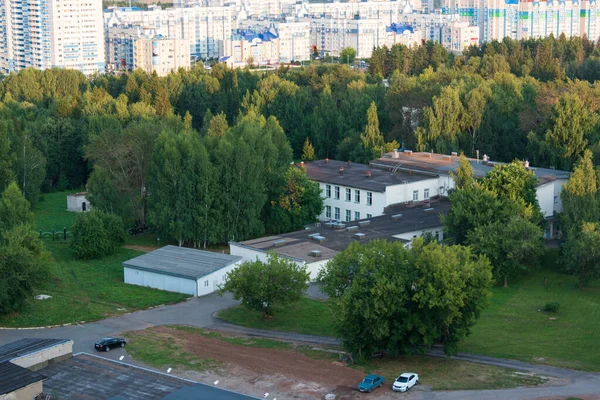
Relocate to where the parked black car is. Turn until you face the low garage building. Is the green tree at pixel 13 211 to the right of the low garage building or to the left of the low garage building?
left

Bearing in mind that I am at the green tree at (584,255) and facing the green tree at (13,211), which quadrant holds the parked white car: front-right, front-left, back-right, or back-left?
front-left

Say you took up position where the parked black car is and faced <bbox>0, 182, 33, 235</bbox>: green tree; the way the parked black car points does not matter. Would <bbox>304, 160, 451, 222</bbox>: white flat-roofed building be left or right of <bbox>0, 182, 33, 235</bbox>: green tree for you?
right

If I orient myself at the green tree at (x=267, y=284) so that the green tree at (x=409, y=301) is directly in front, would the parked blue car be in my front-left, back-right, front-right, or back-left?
front-right

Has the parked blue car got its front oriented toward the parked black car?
no

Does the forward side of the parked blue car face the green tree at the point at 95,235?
no

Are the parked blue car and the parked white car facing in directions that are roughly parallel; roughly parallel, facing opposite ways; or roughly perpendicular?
roughly parallel

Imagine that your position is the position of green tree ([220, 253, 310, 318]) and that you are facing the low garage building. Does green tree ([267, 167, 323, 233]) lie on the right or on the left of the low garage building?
right

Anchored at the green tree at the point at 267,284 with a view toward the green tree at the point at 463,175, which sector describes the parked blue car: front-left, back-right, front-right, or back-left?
back-right
